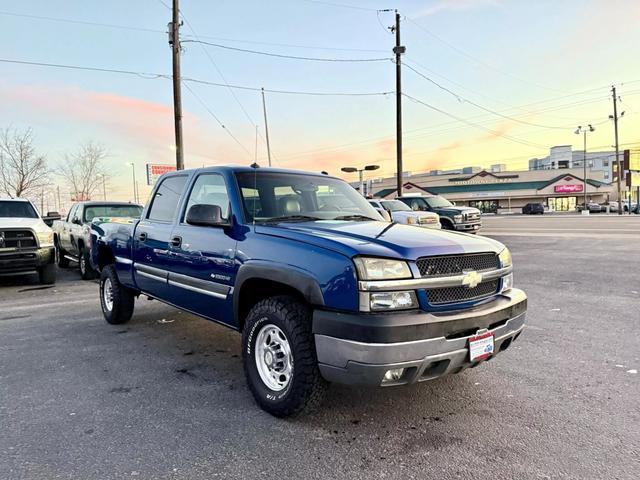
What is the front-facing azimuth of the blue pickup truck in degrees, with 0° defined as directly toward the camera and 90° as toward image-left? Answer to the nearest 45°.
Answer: approximately 315°

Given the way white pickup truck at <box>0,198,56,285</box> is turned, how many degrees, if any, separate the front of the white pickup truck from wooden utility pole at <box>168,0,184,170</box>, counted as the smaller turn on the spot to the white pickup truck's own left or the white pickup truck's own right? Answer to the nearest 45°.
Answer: approximately 135° to the white pickup truck's own left

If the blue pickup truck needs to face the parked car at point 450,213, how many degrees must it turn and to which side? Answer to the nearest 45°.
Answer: approximately 135° to its left

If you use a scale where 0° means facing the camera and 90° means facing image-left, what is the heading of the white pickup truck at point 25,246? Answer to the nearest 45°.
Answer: approximately 0°

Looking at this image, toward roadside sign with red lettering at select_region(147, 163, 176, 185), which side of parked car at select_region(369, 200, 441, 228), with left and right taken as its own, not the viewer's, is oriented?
back

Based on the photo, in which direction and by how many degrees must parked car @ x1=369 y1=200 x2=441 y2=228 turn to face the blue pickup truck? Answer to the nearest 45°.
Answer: approximately 45° to its right

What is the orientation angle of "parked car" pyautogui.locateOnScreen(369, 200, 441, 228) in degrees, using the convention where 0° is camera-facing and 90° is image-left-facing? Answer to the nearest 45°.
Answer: approximately 315°

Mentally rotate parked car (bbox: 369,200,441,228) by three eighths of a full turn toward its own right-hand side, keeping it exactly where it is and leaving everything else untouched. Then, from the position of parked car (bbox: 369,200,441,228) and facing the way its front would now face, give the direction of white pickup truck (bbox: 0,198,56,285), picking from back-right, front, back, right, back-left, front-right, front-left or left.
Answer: front-left

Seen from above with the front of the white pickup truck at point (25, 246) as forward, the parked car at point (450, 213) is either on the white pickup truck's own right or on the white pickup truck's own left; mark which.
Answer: on the white pickup truck's own left
